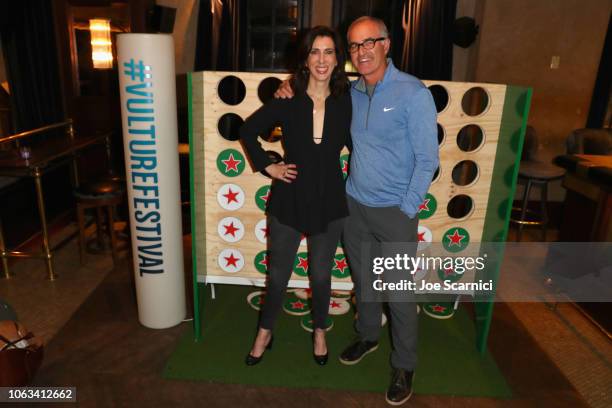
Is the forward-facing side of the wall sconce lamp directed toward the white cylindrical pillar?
yes

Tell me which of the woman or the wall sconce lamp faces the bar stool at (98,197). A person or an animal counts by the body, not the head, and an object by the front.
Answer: the wall sconce lamp

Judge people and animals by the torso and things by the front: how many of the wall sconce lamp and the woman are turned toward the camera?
2

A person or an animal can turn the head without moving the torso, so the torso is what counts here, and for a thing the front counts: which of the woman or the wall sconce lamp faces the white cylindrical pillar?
the wall sconce lamp

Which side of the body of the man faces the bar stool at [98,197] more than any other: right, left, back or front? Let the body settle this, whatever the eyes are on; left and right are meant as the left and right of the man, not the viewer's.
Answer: right

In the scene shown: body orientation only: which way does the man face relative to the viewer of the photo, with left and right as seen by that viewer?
facing the viewer and to the left of the viewer

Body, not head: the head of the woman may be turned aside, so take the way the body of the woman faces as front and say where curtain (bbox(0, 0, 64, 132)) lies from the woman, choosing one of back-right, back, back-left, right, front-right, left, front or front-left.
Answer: back-right

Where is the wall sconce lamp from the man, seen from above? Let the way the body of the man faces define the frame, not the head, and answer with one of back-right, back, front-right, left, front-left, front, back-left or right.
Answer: right

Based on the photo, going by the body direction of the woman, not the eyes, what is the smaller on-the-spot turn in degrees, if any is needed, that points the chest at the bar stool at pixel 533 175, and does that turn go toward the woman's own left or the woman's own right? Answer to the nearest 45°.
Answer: approximately 135° to the woman's own left

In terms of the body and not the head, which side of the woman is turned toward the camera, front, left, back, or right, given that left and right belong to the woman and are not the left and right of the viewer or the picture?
front

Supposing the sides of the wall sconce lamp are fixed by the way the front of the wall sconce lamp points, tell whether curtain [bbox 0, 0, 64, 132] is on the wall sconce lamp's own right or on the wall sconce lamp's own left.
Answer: on the wall sconce lamp's own right
